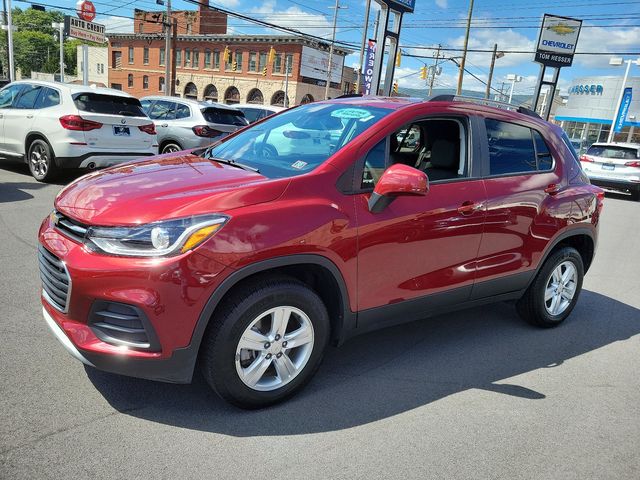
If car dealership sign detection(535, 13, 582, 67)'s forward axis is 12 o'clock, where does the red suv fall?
The red suv is roughly at 12 o'clock from the car dealership sign.

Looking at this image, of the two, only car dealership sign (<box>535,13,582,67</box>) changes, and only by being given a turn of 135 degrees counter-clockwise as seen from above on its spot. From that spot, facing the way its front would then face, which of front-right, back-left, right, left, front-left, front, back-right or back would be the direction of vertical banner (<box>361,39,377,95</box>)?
back

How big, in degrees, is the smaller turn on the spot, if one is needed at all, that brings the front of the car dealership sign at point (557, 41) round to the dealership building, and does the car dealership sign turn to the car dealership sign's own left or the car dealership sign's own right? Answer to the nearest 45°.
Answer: approximately 180°

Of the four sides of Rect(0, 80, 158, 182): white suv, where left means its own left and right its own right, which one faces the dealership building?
right

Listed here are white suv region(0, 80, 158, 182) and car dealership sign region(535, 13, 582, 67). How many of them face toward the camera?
1

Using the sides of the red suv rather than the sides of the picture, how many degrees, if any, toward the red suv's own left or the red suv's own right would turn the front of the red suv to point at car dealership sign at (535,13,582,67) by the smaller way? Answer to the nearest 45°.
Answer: approximately 180°

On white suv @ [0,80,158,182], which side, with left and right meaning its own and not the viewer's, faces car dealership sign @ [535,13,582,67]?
right

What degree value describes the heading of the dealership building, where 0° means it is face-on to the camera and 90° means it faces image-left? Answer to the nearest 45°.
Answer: approximately 45°

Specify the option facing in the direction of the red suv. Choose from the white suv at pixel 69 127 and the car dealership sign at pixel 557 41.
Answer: the car dealership sign

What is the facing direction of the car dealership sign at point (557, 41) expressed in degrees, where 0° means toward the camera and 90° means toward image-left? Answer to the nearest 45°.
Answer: approximately 0°

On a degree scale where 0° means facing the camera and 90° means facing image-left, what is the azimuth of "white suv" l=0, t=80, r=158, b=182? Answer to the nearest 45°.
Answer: approximately 135°

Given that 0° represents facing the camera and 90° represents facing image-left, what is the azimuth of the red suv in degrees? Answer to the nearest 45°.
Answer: approximately 45°
